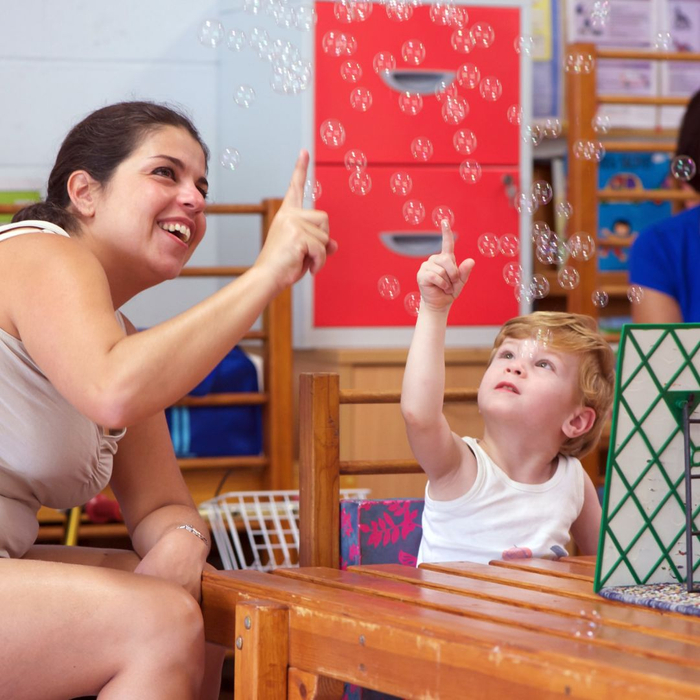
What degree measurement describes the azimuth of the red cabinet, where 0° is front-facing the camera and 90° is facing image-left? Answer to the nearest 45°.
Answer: approximately 0°

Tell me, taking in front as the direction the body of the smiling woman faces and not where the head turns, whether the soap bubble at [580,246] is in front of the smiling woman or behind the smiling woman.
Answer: in front

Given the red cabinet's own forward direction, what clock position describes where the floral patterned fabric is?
The floral patterned fabric is roughly at 12 o'clock from the red cabinet.

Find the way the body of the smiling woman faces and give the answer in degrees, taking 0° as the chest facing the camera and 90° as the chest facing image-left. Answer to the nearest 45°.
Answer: approximately 270°

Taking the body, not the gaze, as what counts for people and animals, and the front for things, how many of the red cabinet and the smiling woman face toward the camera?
1

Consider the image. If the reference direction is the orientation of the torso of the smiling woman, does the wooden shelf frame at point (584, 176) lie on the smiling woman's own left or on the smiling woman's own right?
on the smiling woman's own left

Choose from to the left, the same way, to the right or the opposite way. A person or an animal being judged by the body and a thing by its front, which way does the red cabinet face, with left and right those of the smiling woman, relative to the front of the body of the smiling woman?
to the right

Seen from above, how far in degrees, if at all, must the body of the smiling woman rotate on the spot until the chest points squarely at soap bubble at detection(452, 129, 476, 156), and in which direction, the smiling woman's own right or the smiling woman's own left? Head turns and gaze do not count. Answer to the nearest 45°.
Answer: approximately 45° to the smiling woman's own left
